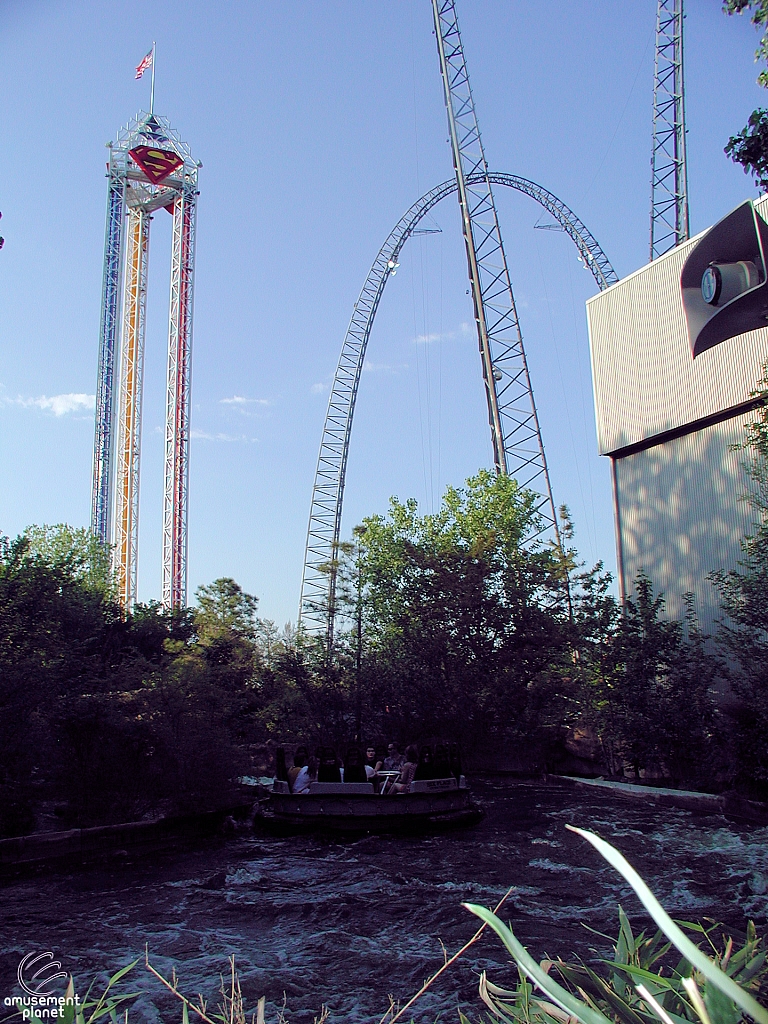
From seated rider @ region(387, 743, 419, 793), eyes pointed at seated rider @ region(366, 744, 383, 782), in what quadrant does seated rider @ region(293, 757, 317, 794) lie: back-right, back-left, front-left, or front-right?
front-left

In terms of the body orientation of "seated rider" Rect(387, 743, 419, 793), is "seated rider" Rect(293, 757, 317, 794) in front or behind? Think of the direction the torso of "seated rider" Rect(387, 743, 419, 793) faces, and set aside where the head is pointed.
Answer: in front

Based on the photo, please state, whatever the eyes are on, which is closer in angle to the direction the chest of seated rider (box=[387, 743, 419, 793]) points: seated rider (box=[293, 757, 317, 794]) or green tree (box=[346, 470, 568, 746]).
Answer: the seated rider

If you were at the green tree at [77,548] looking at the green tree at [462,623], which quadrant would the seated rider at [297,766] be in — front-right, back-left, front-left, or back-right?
front-right

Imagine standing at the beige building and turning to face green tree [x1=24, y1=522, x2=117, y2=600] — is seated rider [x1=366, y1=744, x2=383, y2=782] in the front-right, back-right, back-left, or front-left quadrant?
front-left

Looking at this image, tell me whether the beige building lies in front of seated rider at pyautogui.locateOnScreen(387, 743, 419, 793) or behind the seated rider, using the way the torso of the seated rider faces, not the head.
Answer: behind

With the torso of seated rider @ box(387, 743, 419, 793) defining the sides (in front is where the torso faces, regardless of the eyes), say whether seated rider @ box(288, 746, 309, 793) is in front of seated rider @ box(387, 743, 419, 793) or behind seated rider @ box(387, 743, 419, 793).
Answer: in front

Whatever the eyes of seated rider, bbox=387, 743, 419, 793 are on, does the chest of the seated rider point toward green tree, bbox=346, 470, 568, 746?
no

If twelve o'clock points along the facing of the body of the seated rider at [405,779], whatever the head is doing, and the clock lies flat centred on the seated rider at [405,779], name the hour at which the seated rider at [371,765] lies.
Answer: the seated rider at [371,765] is roughly at 2 o'clock from the seated rider at [405,779].
